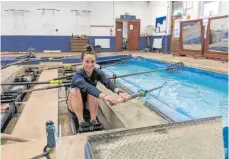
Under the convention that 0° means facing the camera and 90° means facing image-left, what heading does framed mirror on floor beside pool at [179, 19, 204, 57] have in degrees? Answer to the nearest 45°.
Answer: approximately 45°

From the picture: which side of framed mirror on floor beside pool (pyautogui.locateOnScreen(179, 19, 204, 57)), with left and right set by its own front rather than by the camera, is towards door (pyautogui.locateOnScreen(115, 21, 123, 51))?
right

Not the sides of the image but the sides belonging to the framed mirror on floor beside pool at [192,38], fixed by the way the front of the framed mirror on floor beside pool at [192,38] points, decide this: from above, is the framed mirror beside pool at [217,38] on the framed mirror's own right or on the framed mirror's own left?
on the framed mirror's own left

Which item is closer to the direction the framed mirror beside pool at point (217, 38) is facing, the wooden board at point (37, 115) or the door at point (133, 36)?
the wooden board

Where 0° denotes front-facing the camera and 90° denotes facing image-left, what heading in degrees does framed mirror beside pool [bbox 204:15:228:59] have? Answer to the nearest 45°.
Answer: approximately 45°

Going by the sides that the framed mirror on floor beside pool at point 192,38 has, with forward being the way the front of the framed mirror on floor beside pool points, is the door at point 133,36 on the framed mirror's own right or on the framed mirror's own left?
on the framed mirror's own right

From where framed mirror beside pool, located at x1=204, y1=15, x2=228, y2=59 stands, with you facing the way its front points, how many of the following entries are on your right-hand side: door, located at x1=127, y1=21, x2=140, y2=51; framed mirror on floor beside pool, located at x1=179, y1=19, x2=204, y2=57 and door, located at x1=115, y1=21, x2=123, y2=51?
3

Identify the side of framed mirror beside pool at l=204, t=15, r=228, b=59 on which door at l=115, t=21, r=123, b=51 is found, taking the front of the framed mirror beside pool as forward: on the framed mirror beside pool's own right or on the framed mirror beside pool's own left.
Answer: on the framed mirror beside pool's own right

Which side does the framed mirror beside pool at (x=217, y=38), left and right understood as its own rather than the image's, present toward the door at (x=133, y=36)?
right
